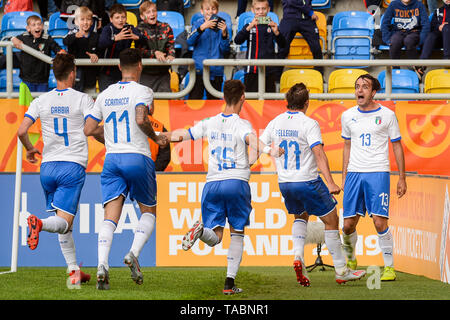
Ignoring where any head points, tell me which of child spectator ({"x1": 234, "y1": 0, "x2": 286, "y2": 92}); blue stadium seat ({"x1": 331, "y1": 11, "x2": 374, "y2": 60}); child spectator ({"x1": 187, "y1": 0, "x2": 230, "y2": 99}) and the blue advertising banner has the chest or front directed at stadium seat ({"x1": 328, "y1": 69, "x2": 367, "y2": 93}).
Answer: the blue stadium seat

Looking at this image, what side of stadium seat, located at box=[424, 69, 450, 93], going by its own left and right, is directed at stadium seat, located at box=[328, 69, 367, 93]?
right

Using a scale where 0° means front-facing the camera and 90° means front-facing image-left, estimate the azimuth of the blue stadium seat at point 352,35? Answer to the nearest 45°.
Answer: approximately 0°

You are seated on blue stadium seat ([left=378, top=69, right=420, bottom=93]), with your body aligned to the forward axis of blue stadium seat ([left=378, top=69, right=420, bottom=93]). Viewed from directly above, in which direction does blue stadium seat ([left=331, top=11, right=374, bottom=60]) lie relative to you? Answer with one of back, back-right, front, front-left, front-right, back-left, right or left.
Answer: back-right

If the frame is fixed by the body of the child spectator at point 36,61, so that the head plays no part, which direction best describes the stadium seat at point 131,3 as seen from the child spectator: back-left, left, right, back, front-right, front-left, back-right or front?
back-left

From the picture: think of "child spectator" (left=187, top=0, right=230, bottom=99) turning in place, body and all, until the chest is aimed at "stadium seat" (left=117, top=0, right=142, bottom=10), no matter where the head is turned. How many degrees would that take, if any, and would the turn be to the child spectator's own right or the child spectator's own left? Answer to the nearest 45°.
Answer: approximately 135° to the child spectator's own right

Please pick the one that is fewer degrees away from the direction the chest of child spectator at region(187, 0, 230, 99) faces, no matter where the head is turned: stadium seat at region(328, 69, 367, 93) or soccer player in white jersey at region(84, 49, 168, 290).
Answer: the soccer player in white jersey

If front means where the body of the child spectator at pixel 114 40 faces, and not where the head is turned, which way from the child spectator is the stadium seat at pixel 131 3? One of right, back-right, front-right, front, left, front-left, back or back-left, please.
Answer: back-left

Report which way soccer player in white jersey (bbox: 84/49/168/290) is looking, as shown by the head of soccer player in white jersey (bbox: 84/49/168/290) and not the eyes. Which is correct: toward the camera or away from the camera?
away from the camera
